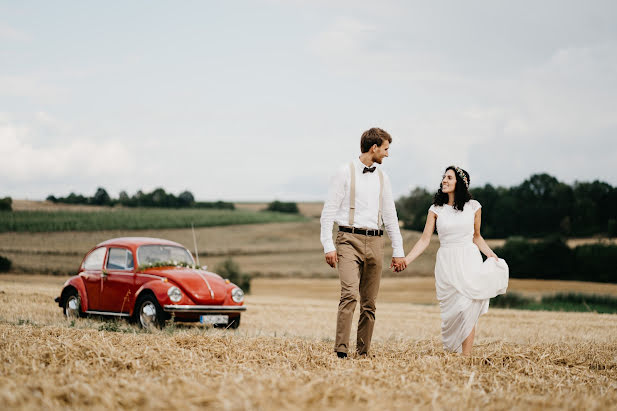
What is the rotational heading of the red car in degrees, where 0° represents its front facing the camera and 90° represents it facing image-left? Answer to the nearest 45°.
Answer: approximately 315°

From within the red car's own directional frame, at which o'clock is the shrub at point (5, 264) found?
The shrub is roughly at 7 o'clock from the red car.

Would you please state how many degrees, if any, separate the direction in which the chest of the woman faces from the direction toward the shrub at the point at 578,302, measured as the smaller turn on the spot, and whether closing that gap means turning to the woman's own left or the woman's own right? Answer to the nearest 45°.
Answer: approximately 180°

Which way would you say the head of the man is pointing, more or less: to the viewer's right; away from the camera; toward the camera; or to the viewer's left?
to the viewer's right

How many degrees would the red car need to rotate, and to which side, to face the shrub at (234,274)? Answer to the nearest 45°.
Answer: approximately 135° to its left

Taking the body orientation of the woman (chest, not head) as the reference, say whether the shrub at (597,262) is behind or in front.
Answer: behind

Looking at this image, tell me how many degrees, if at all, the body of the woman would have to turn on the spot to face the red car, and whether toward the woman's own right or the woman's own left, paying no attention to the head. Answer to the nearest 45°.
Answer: approximately 135° to the woman's own right

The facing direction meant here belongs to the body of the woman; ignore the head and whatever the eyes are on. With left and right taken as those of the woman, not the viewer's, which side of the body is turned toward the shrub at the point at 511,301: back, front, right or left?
back

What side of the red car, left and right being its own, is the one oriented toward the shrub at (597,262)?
left
